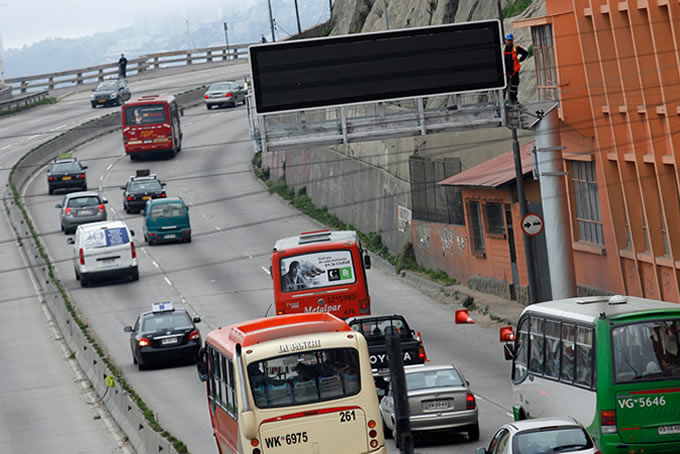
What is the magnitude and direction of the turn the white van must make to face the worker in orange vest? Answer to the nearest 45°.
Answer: approximately 135° to its right

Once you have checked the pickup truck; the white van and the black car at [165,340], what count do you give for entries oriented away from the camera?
3

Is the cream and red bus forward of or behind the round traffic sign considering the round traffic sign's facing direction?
forward

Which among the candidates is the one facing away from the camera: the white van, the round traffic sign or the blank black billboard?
the white van

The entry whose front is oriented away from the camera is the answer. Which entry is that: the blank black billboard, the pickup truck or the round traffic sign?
the pickup truck

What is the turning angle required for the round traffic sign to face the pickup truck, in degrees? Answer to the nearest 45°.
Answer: approximately 45° to its right

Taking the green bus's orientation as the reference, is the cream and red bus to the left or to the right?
on its left

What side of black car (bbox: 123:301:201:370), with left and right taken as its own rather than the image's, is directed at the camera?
back

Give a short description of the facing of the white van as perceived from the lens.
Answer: facing away from the viewer

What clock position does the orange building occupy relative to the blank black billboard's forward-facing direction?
The orange building is roughly at 9 o'clock from the blank black billboard.
